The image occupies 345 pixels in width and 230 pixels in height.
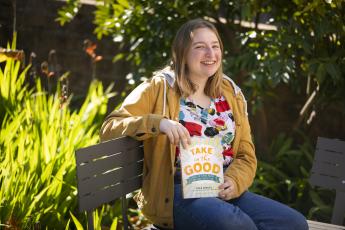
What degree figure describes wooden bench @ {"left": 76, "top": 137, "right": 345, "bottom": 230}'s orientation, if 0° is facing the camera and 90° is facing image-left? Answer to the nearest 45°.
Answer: approximately 0°

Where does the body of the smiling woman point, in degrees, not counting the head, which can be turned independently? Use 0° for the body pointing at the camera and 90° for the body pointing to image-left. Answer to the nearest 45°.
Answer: approximately 315°

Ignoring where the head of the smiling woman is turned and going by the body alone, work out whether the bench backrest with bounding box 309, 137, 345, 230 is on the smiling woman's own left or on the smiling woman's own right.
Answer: on the smiling woman's own left

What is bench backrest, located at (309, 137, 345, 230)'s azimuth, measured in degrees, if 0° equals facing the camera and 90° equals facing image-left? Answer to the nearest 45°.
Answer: approximately 45°
